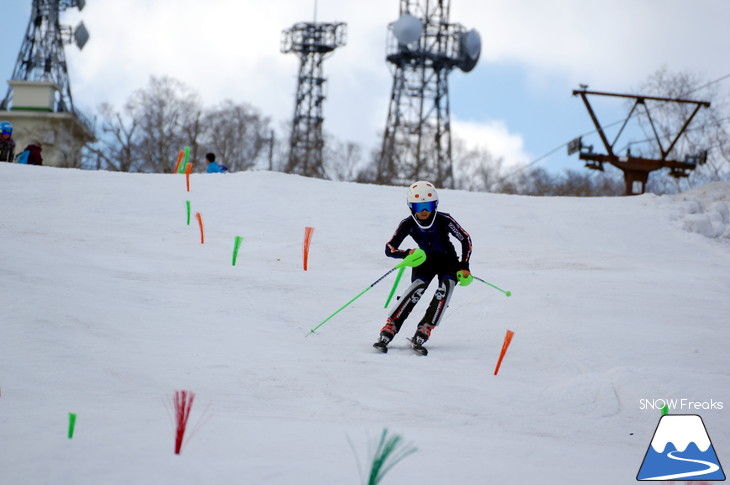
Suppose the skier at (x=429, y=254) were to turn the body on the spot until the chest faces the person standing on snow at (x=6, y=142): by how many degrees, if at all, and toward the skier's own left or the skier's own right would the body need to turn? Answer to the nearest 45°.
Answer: approximately 135° to the skier's own right

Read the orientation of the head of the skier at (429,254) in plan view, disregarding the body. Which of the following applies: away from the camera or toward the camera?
toward the camera

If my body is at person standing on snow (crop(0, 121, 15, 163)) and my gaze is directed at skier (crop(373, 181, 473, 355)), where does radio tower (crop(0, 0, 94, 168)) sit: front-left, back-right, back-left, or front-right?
back-left

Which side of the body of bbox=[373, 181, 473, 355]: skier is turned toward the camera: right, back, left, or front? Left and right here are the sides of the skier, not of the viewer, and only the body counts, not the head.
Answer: front

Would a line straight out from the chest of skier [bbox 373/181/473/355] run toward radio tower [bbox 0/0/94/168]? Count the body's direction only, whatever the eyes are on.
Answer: no
